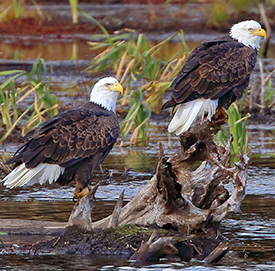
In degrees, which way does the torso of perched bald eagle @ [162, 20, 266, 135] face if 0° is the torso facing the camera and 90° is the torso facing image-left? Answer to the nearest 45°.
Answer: approximately 270°

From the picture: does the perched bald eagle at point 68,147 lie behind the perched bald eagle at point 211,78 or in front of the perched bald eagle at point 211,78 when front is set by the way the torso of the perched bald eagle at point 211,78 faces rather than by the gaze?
behind

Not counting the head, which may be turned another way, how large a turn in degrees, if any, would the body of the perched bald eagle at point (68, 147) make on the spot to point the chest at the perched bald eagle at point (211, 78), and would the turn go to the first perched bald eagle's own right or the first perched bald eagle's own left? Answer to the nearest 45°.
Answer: approximately 45° to the first perched bald eagle's own left

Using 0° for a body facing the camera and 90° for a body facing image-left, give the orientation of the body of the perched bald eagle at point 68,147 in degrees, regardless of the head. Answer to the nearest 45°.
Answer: approximately 270°
